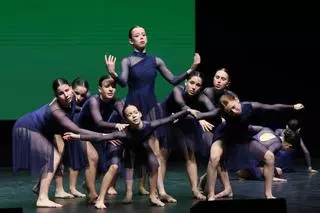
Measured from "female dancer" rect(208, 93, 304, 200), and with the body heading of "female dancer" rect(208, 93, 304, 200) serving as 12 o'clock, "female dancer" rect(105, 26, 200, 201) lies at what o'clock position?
"female dancer" rect(105, 26, 200, 201) is roughly at 3 o'clock from "female dancer" rect(208, 93, 304, 200).

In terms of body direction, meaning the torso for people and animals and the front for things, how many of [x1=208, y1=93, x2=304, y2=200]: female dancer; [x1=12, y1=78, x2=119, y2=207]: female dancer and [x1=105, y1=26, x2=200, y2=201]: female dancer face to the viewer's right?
1

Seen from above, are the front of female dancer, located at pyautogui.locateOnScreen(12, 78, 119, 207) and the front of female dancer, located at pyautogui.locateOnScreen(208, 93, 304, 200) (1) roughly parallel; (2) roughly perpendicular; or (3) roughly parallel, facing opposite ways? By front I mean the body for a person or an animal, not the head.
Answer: roughly perpendicular

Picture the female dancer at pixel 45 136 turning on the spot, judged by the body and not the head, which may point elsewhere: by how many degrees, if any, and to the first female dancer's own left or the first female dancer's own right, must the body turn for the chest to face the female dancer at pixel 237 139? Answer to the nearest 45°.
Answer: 0° — they already face them

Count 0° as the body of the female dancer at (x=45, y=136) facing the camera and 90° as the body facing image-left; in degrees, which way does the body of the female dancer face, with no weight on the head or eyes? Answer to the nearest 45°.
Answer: approximately 270°

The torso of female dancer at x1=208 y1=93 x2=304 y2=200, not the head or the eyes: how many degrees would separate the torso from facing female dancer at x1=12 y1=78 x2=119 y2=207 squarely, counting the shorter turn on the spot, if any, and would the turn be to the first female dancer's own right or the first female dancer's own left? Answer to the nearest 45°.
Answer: approximately 90° to the first female dancer's own right

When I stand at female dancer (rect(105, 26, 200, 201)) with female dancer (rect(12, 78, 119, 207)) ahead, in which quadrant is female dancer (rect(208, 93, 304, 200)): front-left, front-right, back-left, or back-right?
back-left

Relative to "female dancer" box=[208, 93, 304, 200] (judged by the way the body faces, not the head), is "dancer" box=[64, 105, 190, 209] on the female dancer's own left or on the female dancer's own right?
on the female dancer's own right

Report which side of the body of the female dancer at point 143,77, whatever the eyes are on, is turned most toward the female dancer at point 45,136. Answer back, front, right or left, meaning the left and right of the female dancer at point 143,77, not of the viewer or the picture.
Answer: right
